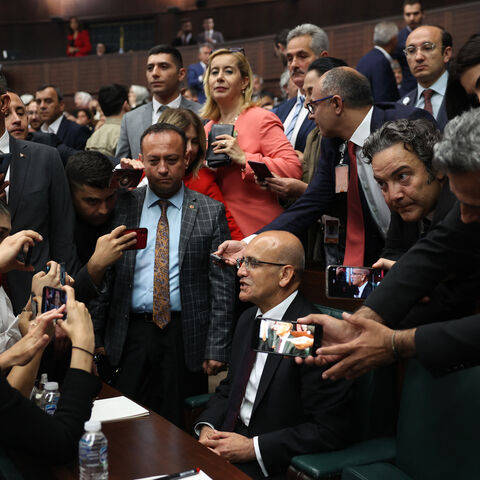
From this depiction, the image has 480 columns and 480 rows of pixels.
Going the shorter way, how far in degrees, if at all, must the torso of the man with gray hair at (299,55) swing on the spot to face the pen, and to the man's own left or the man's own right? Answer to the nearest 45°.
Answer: approximately 45° to the man's own left

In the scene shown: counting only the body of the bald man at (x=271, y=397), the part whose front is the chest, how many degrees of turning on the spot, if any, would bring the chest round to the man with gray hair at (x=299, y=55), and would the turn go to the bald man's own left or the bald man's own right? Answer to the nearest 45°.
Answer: approximately 135° to the bald man's own right

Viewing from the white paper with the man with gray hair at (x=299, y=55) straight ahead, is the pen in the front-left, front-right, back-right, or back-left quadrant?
back-right

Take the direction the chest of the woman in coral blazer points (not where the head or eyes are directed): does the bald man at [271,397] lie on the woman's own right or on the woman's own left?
on the woman's own left

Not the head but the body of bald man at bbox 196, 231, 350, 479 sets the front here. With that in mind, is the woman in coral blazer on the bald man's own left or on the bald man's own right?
on the bald man's own right

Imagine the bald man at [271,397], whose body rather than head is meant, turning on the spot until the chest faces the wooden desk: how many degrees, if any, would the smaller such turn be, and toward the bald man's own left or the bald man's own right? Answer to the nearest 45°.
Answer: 0° — they already face it

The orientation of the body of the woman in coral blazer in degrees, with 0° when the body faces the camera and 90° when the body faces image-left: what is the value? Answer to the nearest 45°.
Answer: approximately 45°

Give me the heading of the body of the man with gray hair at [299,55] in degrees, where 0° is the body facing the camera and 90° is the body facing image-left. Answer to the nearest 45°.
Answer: approximately 45°
